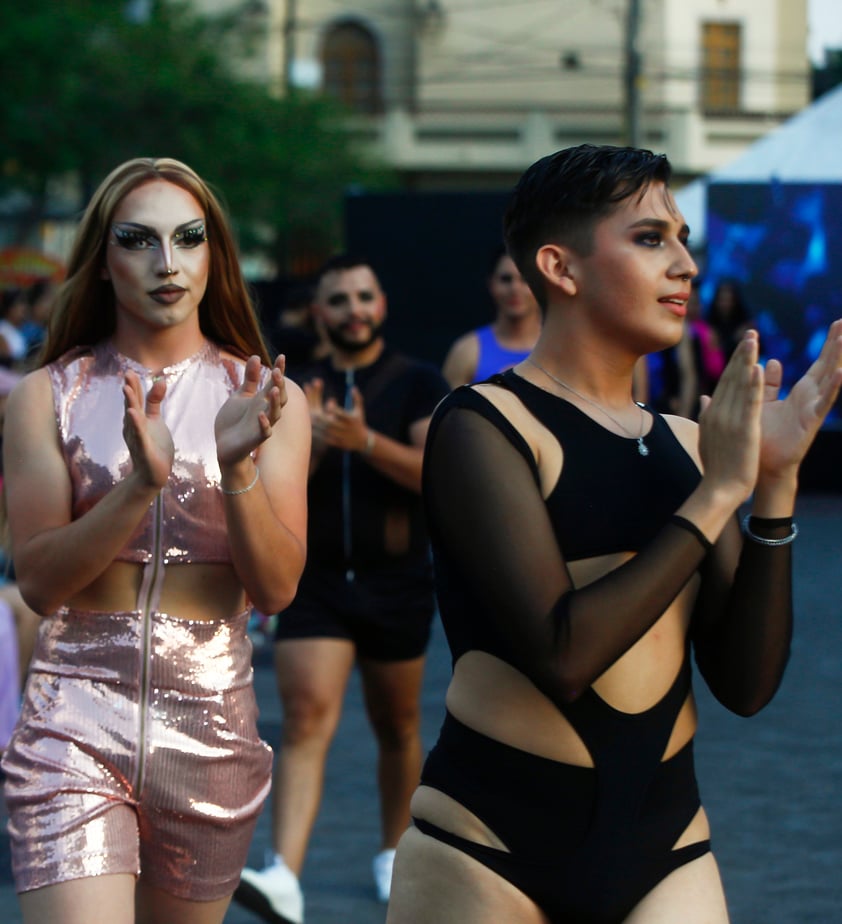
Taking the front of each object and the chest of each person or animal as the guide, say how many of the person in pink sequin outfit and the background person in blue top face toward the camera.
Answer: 2

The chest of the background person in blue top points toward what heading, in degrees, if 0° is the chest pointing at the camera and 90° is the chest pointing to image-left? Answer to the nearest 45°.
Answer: approximately 0°

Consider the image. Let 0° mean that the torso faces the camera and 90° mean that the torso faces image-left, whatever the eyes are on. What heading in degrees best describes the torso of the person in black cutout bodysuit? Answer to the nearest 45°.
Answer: approximately 315°

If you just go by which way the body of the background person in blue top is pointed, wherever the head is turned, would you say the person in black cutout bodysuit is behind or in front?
in front

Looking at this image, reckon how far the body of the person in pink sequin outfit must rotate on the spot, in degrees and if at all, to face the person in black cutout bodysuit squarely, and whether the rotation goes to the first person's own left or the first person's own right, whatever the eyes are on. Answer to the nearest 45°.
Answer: approximately 45° to the first person's own left

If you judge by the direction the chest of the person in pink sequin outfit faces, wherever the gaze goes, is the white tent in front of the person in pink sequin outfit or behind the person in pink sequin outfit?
behind

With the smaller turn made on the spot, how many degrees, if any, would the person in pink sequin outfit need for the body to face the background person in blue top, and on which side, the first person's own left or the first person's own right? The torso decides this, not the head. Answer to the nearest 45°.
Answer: approximately 180°

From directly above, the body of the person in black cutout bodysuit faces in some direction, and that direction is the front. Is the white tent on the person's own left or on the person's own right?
on the person's own left

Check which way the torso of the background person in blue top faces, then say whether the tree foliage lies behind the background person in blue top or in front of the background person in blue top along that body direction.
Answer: behind

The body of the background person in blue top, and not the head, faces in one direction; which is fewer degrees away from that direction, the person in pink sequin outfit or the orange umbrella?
the person in pink sequin outfit

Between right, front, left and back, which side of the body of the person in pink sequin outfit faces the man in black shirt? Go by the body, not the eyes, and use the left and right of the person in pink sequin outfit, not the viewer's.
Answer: back
